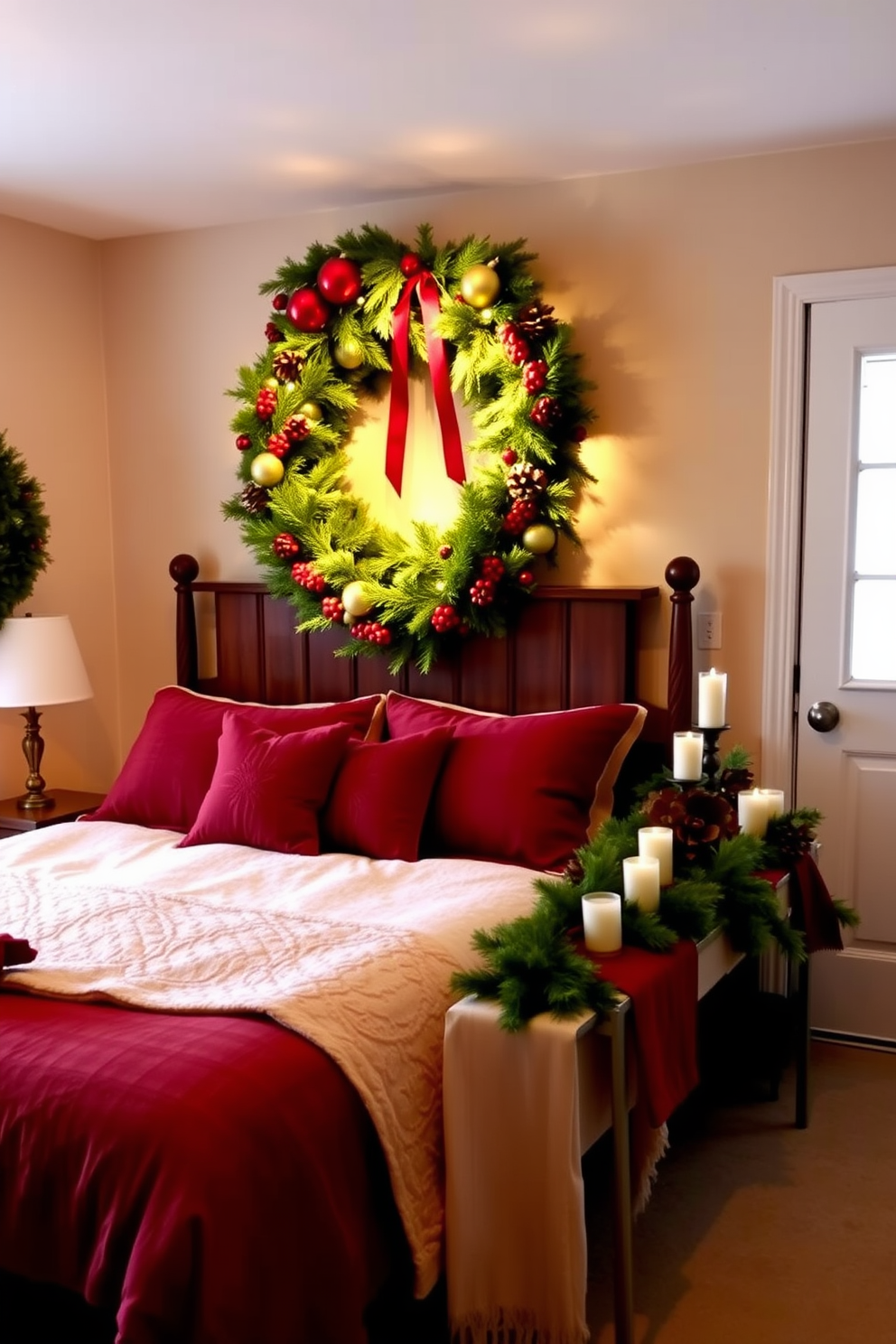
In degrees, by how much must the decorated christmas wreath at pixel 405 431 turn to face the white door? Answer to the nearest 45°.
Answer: approximately 90° to its left

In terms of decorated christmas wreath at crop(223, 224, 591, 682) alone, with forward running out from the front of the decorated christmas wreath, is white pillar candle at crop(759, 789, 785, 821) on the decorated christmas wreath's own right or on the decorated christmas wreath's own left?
on the decorated christmas wreath's own left

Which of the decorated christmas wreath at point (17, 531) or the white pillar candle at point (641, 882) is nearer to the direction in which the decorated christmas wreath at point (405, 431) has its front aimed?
the white pillar candle

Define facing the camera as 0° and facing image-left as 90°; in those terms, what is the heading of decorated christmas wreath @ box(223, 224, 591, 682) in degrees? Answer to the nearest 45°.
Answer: approximately 0°

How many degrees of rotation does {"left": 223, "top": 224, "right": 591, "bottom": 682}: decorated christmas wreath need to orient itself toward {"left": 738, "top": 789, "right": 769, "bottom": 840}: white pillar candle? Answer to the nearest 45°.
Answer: approximately 45° to its left

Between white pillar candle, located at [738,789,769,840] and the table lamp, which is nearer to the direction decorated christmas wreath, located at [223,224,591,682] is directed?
the white pillar candle

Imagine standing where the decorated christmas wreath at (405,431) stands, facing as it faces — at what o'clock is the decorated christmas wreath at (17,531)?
the decorated christmas wreath at (17,531) is roughly at 3 o'clock from the decorated christmas wreath at (405,431).

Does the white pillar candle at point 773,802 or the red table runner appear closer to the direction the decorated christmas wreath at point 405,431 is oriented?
the red table runner

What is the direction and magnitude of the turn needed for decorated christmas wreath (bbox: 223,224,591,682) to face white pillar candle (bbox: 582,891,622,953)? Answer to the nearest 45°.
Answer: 0° — it already faces it

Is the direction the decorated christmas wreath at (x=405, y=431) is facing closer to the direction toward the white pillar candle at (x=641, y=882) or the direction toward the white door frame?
the white pillar candle
